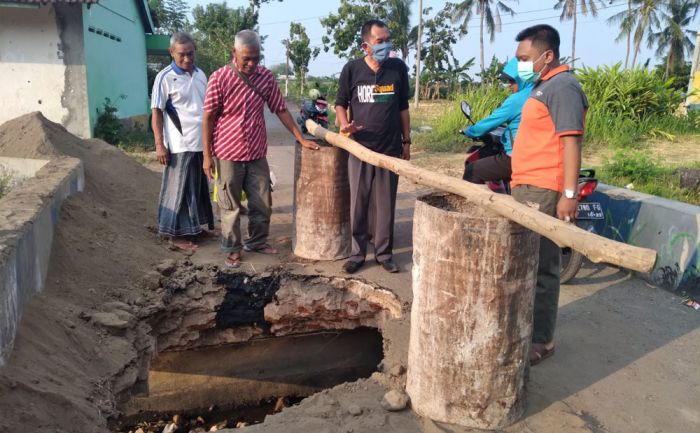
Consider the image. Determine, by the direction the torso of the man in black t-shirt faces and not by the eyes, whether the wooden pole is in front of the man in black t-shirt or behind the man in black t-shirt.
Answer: in front

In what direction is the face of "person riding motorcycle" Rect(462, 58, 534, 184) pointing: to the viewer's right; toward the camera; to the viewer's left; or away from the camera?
to the viewer's left

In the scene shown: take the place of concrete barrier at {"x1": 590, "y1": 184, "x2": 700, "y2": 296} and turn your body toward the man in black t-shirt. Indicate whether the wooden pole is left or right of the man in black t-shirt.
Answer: left

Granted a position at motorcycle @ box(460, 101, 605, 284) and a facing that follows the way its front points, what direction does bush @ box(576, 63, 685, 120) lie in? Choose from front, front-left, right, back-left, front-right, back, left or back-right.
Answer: front-right

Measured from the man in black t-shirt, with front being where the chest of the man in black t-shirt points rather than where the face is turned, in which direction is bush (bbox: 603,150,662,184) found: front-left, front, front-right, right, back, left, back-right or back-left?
back-left

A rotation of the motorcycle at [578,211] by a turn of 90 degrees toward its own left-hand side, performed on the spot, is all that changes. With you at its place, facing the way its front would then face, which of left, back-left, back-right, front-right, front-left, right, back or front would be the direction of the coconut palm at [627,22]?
back-right

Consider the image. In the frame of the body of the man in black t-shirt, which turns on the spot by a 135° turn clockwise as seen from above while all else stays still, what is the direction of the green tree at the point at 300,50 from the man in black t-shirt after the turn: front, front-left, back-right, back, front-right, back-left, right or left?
front-right

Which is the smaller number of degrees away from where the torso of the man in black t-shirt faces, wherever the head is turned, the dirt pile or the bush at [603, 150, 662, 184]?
the dirt pile

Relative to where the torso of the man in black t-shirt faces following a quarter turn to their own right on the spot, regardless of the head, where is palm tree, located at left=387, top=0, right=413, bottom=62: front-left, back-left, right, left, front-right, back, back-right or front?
right

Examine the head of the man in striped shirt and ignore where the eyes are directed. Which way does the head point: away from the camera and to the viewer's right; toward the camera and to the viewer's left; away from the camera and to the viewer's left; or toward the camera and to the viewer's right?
toward the camera and to the viewer's right

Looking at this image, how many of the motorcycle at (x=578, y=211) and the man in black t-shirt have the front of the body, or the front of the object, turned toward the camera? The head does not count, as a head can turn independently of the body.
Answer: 1

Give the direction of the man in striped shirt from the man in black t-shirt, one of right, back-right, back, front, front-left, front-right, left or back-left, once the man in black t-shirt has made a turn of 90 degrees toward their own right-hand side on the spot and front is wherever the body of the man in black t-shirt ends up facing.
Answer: front

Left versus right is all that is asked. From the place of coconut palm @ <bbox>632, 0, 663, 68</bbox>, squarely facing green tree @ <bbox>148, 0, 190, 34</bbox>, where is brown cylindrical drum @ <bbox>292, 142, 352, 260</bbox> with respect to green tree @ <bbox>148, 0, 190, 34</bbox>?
left

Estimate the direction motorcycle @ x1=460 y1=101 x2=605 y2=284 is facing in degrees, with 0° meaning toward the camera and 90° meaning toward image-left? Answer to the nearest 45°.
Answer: approximately 135°

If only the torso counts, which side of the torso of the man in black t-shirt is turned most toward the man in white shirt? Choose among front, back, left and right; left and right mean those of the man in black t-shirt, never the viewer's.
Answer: right

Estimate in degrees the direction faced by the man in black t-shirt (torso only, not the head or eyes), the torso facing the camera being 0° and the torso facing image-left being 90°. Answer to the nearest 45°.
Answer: approximately 0°
